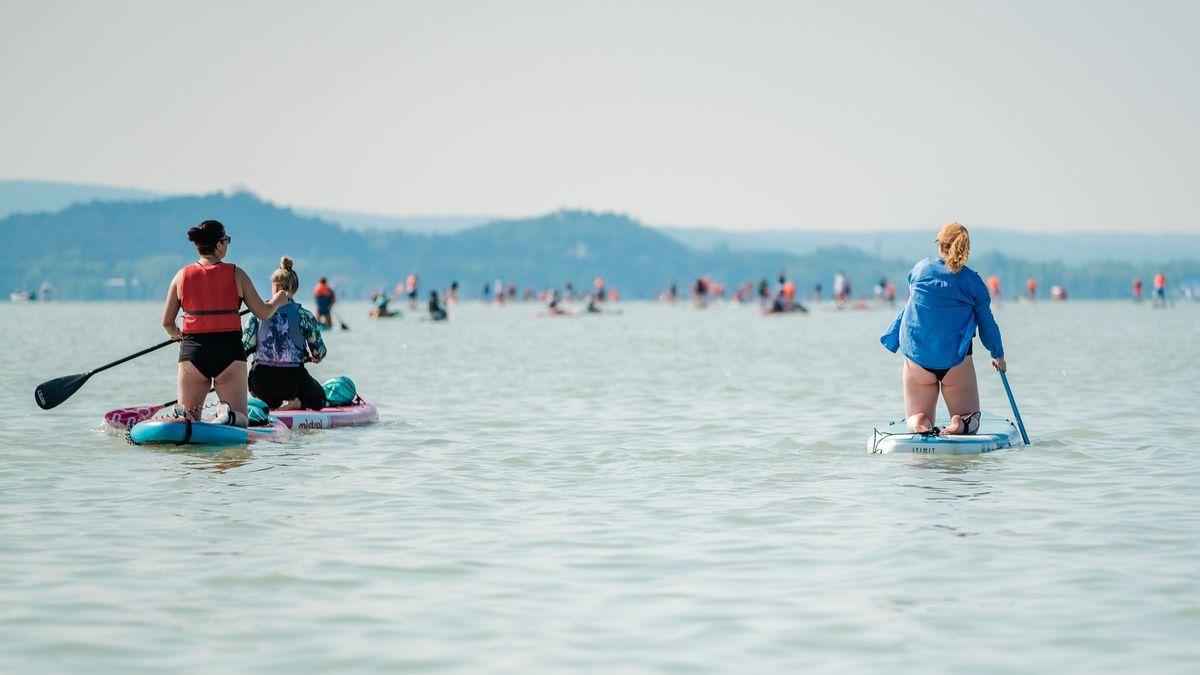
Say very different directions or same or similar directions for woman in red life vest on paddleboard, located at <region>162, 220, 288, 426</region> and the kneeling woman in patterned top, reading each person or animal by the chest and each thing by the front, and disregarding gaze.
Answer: same or similar directions

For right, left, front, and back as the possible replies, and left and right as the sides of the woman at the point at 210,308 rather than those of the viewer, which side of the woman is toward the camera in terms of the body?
back

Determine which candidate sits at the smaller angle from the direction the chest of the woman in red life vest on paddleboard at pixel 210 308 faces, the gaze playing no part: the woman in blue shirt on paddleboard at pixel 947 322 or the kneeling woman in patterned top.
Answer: the kneeling woman in patterned top

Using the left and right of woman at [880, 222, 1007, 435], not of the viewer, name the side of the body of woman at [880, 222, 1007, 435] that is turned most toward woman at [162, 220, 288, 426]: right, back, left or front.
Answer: left

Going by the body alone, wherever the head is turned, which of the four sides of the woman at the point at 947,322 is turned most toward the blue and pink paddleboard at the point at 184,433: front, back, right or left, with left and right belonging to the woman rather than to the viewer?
left

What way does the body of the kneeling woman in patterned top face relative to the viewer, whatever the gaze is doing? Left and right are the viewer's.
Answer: facing away from the viewer

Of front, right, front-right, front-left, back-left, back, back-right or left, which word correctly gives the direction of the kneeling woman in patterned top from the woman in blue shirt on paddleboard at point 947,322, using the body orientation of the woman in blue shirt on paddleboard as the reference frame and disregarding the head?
left

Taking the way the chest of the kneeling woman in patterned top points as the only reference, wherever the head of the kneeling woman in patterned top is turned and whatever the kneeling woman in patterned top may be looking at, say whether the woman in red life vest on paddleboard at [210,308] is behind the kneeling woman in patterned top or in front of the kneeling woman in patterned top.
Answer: behind

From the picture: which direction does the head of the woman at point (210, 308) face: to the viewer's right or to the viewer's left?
to the viewer's right

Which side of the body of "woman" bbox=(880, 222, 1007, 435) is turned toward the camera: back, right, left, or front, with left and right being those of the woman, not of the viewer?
back

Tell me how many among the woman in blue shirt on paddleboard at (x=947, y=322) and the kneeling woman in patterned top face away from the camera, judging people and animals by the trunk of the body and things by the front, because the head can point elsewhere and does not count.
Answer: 2
